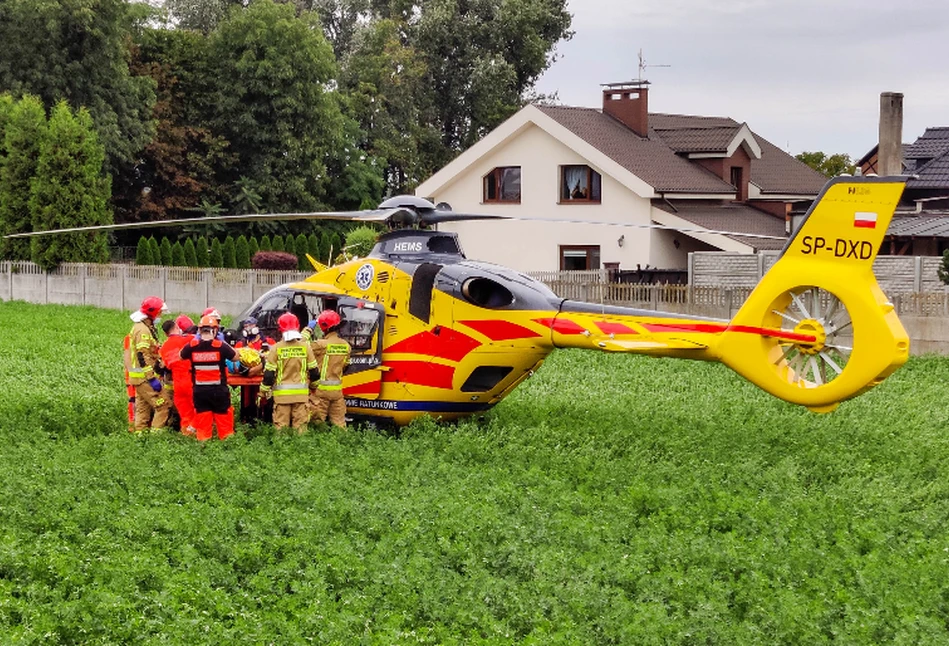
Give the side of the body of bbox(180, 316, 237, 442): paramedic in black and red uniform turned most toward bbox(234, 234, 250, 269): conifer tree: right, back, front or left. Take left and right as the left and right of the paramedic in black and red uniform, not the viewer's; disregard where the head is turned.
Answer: front

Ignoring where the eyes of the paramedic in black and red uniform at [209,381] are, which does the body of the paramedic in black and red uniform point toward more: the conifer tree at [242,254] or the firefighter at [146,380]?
the conifer tree

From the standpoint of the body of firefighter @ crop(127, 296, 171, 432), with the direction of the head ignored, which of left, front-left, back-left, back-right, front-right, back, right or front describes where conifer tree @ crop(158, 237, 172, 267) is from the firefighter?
left

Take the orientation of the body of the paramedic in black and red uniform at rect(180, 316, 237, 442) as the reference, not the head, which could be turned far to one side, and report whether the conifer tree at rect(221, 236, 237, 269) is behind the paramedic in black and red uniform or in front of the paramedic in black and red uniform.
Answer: in front

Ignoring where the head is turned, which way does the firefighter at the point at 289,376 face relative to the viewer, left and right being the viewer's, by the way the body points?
facing away from the viewer

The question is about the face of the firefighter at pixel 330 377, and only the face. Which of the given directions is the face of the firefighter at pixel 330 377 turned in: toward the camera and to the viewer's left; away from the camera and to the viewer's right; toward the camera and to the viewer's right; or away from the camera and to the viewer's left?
away from the camera and to the viewer's left

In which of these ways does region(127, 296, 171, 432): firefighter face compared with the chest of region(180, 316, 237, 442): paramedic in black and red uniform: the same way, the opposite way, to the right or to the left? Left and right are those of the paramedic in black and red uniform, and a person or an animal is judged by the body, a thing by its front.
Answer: to the right

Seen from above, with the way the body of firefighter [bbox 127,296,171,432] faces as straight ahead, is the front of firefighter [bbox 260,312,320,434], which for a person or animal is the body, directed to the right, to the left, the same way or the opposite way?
to the left

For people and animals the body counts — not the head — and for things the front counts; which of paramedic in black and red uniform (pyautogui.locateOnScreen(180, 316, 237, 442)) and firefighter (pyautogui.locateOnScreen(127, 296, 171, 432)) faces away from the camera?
the paramedic in black and red uniform

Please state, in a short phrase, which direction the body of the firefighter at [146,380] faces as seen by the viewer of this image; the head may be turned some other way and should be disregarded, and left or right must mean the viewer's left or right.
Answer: facing to the right of the viewer

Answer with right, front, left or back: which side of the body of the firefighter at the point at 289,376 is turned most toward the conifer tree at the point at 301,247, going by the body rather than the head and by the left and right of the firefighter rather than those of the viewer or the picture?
front

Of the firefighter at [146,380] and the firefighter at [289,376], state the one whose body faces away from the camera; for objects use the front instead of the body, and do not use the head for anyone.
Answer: the firefighter at [289,376]

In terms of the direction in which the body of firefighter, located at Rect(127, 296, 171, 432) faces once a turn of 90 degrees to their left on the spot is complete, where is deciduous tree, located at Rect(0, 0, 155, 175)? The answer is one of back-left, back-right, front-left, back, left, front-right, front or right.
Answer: front

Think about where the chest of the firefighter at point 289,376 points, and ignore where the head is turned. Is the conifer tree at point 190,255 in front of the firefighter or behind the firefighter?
in front

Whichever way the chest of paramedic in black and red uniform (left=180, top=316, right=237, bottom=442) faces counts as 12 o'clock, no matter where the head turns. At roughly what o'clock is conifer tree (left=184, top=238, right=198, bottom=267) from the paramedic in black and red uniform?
The conifer tree is roughly at 12 o'clock from the paramedic in black and red uniform.

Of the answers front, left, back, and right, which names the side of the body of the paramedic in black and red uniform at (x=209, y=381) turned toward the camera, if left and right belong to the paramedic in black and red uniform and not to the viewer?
back

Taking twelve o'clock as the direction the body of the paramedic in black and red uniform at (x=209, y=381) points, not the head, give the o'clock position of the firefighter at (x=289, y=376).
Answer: The firefighter is roughly at 3 o'clock from the paramedic in black and red uniform.
